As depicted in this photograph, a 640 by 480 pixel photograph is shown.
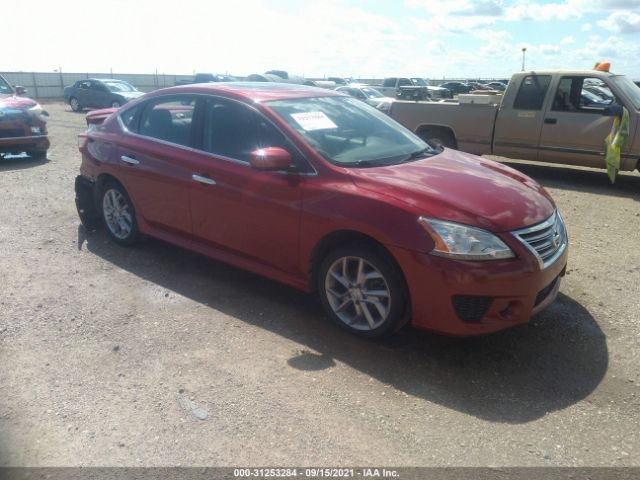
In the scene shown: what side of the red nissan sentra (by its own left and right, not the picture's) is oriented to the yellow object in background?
left

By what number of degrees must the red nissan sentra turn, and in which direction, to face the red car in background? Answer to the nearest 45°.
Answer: approximately 180°

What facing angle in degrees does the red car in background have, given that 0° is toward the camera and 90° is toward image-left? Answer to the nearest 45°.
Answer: approximately 0°
